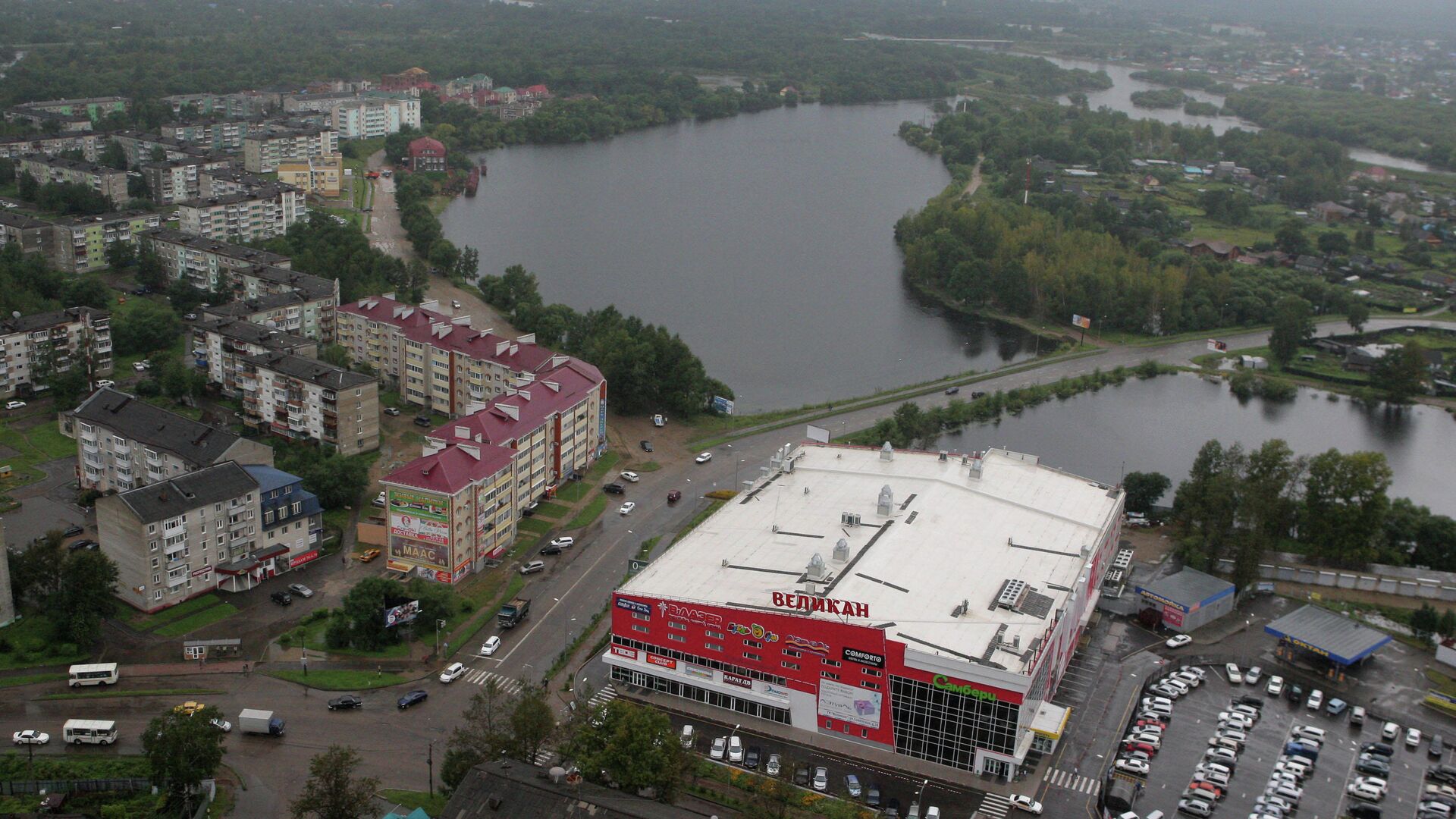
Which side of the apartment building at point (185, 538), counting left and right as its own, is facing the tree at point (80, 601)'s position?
right

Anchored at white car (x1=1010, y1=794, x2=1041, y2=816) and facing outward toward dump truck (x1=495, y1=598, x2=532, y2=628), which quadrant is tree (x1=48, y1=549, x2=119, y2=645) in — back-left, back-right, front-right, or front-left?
front-left

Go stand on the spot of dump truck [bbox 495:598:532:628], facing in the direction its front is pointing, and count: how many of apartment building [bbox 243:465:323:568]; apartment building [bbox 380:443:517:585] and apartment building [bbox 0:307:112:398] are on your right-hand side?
3

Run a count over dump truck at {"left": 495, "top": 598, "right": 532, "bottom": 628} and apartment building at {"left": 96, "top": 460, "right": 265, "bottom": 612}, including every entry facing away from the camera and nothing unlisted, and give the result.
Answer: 0

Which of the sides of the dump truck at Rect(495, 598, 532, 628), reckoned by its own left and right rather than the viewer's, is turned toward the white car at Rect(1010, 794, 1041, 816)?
left

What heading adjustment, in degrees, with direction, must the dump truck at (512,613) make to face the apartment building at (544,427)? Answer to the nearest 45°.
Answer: approximately 135° to its right

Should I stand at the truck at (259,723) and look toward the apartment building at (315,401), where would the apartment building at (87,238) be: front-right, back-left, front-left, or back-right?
front-left

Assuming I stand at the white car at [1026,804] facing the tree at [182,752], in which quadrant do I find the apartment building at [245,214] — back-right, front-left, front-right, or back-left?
front-right

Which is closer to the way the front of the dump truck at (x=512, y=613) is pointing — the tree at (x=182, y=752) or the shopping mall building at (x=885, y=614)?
the tree

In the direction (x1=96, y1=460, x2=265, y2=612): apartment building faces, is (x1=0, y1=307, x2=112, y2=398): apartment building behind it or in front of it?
behind

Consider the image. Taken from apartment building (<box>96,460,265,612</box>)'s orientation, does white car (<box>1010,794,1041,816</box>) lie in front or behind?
in front

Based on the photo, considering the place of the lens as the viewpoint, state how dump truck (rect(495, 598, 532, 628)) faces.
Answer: facing the viewer and to the left of the viewer
